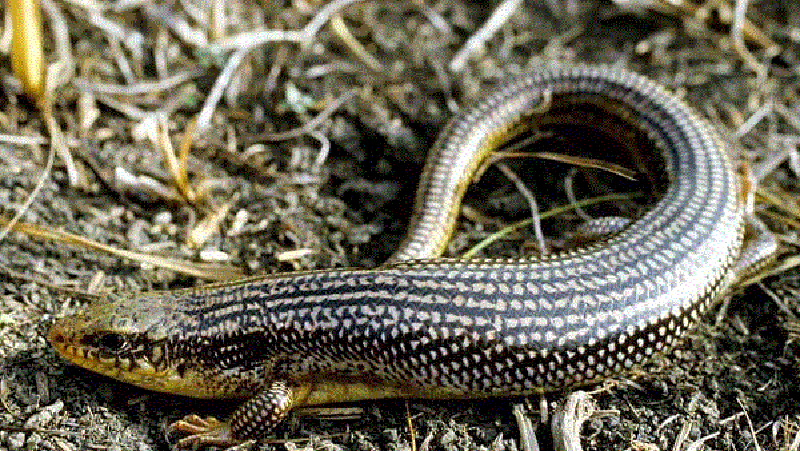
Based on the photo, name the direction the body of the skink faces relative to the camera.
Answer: to the viewer's left
